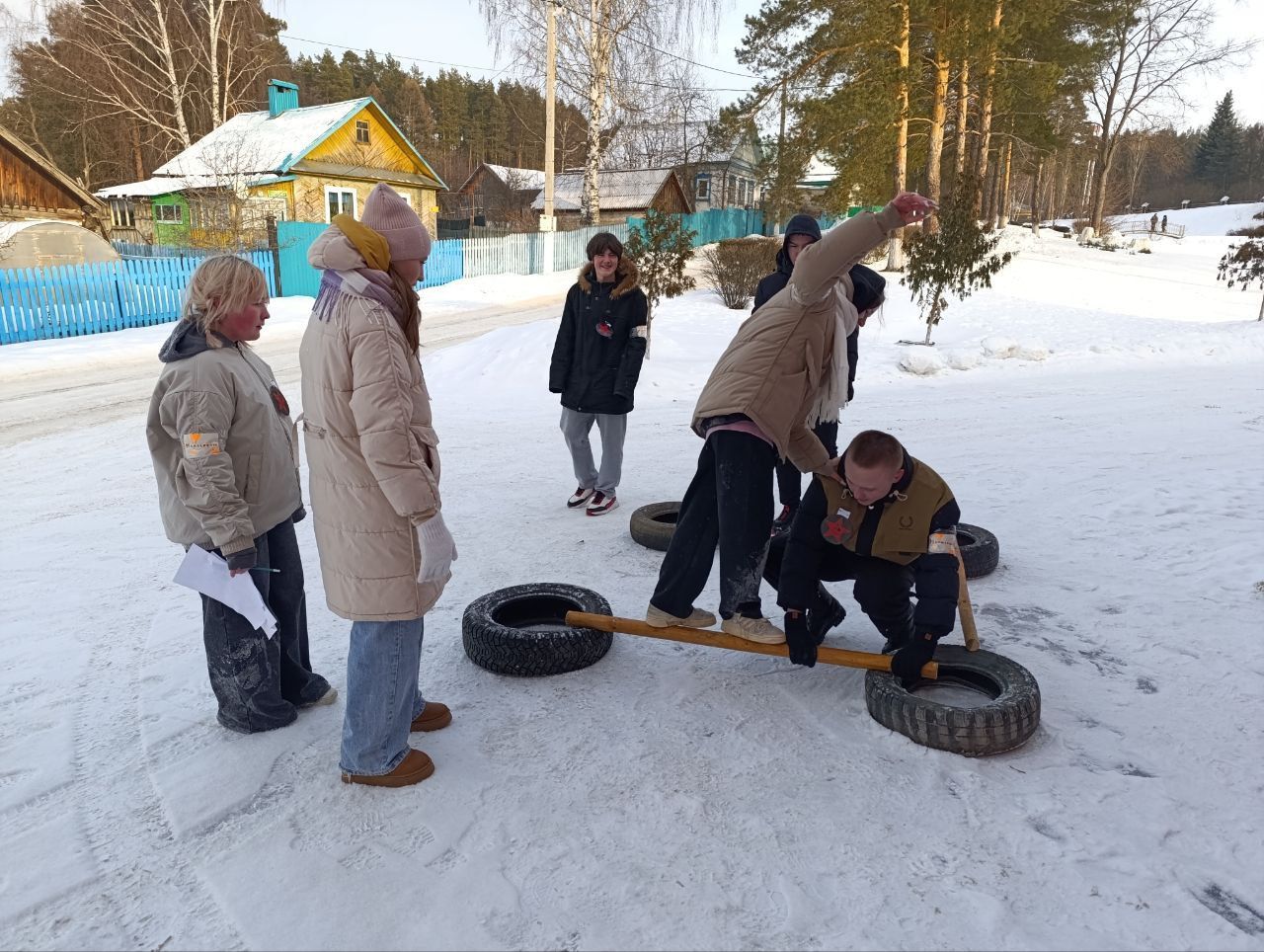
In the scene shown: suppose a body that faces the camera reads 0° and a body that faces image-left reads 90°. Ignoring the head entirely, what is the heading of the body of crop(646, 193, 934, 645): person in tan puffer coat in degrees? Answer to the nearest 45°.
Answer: approximately 270°

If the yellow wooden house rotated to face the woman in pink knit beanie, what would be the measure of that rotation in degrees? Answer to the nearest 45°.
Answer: approximately 45° to its right

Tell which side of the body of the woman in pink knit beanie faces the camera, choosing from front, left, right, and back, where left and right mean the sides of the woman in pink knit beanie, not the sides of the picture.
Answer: right

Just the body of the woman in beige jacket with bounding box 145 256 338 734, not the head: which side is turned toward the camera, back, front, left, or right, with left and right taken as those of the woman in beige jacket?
right

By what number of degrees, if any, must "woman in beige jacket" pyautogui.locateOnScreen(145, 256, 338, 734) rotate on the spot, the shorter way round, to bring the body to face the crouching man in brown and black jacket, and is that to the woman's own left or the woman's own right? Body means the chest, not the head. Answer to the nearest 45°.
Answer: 0° — they already face them

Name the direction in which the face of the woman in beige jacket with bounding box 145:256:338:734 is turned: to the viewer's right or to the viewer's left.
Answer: to the viewer's right
